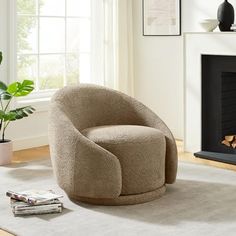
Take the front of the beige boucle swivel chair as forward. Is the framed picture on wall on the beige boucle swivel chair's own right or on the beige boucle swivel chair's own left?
on the beige boucle swivel chair's own left

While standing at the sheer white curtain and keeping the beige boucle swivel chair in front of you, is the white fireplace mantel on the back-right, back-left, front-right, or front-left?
front-left

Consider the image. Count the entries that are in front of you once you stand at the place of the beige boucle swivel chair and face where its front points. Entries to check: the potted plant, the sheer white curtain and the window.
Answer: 0

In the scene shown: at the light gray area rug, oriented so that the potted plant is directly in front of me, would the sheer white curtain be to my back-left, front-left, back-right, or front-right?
front-right

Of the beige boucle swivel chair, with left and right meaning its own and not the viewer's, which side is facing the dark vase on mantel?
left

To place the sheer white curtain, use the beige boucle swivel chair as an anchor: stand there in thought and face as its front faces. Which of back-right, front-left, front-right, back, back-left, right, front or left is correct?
back-left

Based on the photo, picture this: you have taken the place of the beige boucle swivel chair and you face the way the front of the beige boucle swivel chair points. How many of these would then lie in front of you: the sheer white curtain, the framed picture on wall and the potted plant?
0

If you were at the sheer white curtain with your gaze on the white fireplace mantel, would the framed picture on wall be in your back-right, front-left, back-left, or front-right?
front-left

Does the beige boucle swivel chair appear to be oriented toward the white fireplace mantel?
no

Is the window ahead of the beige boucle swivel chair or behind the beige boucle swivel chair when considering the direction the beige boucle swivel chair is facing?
behind

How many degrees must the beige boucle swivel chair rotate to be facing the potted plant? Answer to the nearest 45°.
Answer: approximately 180°

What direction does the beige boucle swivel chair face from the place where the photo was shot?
facing the viewer and to the right of the viewer
